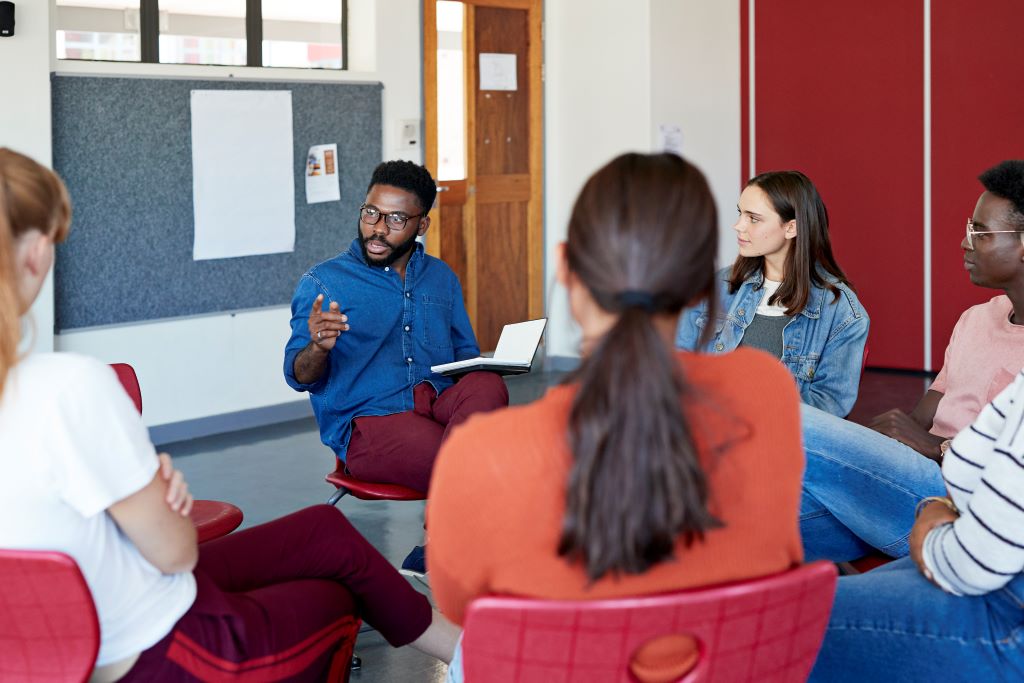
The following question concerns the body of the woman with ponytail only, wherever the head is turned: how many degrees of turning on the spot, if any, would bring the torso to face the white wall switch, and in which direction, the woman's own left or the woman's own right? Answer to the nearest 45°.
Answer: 0° — they already face it

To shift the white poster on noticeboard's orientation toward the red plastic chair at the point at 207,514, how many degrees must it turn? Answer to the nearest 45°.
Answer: approximately 45° to its right

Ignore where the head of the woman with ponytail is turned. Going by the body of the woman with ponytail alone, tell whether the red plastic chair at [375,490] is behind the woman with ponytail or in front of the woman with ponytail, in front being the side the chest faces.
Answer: in front

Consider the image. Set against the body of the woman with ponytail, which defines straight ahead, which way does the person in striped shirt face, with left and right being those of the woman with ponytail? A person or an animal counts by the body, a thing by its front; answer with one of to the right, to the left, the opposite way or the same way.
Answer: to the left

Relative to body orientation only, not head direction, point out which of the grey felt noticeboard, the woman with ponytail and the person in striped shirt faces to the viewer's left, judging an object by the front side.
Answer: the person in striped shirt

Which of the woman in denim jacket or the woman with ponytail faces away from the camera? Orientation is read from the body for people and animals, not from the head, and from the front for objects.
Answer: the woman with ponytail

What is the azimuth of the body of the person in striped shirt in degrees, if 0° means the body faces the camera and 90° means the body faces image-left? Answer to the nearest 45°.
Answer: approximately 90°

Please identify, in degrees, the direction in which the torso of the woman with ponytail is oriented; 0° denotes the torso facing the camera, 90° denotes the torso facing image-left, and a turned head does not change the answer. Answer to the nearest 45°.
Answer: approximately 180°

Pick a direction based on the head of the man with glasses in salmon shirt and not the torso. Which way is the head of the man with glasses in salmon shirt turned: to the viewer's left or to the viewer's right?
to the viewer's left

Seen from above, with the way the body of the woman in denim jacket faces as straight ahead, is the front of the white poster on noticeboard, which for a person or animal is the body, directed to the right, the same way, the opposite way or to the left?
to the left
